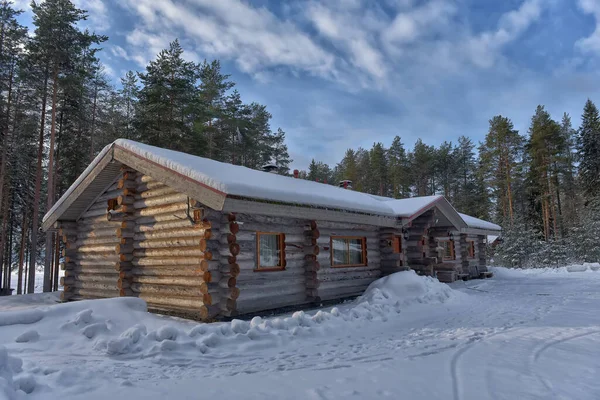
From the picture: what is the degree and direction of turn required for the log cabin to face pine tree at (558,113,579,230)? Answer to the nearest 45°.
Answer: approximately 90° to its left

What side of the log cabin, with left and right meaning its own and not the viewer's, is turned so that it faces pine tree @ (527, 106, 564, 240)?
left

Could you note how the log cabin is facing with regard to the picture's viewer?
facing the viewer and to the right of the viewer

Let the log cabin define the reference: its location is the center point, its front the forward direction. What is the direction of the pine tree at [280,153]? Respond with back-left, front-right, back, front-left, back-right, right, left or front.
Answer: back-left

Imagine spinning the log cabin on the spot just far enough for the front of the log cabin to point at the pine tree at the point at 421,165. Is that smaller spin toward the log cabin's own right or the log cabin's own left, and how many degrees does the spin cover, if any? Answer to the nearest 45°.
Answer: approximately 90° to the log cabin's own left

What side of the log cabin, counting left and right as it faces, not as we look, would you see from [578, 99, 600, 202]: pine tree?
left

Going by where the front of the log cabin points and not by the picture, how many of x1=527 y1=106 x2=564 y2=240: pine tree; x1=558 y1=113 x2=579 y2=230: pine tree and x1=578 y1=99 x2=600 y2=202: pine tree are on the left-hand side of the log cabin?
3

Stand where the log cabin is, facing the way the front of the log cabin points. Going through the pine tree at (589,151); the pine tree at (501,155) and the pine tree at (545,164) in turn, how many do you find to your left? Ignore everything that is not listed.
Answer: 3

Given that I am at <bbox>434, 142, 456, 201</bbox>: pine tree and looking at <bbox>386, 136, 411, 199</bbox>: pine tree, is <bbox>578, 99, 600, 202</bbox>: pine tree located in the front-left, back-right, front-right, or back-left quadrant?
back-left
